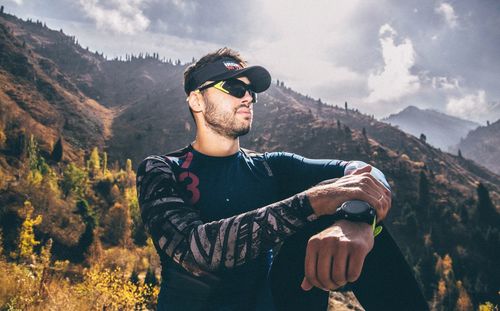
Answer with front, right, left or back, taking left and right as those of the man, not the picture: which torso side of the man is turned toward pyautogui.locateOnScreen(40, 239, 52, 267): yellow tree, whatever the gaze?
back

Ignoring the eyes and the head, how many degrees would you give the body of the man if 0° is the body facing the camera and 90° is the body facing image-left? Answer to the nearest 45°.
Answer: approximately 315°
